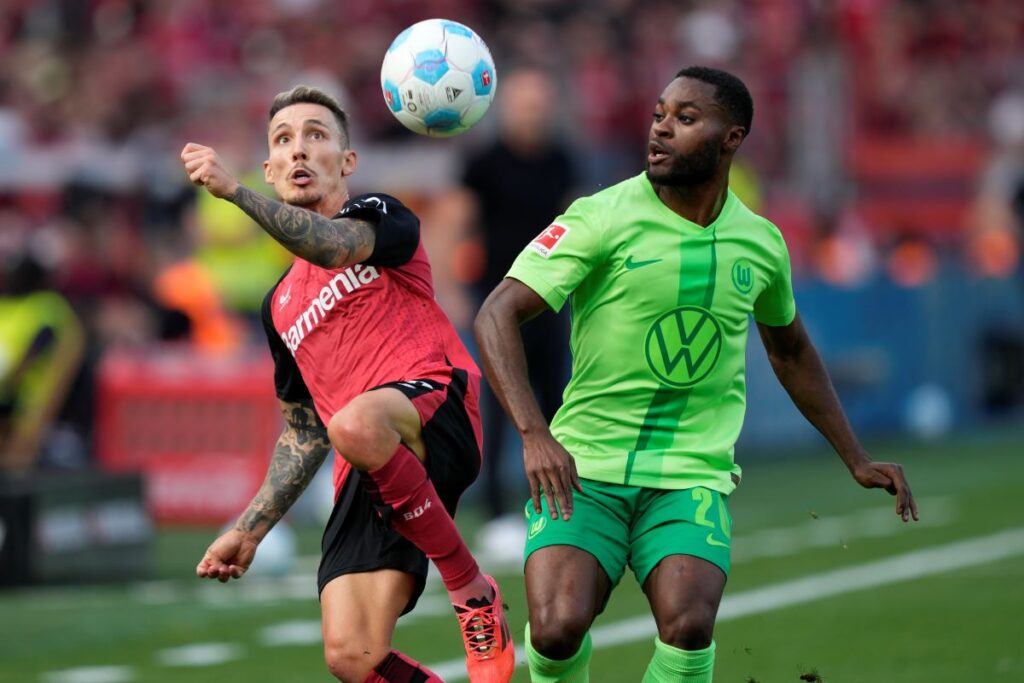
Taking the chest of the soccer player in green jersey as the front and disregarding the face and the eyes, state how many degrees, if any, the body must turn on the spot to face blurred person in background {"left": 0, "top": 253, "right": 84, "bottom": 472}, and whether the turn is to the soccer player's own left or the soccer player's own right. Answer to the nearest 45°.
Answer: approximately 135° to the soccer player's own right

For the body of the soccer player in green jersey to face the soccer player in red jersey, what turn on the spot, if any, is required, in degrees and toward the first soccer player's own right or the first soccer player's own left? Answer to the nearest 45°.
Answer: approximately 90° to the first soccer player's own right

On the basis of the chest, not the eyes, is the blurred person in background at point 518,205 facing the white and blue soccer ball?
yes

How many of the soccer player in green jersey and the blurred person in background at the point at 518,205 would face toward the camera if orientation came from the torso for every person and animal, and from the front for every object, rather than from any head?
2

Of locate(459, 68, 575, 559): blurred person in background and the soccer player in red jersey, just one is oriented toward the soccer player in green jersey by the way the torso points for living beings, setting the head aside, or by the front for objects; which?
the blurred person in background

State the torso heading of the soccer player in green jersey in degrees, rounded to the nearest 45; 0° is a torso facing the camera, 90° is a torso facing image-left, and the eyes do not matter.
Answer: approximately 0°

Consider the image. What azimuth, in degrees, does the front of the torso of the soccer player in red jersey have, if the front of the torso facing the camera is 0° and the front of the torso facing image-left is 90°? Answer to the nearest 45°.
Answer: approximately 45°

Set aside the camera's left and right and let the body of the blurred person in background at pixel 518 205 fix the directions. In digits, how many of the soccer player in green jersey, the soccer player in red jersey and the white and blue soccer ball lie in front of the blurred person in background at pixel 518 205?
3

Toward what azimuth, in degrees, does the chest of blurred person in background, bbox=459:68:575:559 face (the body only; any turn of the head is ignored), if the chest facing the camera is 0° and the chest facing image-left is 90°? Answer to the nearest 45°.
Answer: approximately 0°

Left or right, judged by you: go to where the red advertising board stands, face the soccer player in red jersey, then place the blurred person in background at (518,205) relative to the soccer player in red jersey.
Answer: left
